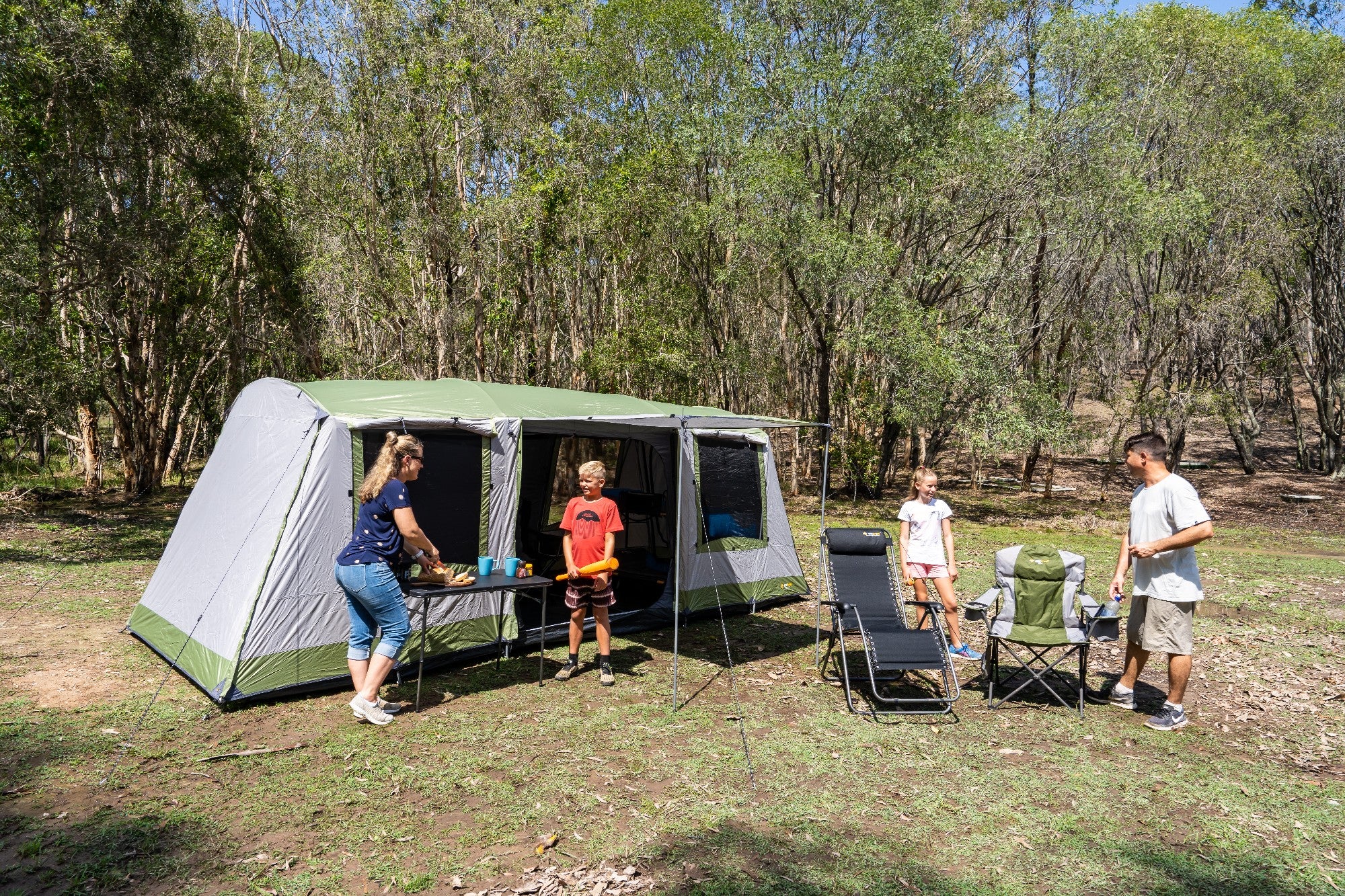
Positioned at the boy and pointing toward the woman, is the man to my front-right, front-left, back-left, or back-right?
back-left

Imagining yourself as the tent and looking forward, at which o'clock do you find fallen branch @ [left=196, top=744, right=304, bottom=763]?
The fallen branch is roughly at 2 o'clock from the tent.

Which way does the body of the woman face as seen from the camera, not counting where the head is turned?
to the viewer's right

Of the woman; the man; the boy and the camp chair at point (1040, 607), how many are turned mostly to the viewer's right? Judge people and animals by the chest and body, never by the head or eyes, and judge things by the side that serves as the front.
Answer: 1

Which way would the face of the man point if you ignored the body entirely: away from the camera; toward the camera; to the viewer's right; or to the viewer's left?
to the viewer's left

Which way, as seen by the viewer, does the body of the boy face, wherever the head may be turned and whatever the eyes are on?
toward the camera

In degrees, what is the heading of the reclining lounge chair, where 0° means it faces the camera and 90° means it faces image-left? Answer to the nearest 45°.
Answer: approximately 315°

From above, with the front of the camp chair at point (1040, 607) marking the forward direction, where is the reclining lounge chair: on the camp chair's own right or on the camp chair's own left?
on the camp chair's own right

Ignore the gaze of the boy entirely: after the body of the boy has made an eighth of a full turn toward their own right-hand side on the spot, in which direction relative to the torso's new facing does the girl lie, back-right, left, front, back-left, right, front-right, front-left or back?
back-left

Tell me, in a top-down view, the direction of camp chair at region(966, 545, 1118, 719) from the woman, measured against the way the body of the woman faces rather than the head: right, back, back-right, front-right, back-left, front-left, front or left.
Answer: front

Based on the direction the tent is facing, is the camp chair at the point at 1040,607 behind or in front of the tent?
in front

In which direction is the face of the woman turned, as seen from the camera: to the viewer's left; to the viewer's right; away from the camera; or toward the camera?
to the viewer's right

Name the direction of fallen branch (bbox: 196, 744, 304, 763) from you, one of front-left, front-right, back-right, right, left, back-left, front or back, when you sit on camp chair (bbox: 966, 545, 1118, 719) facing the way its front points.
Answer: front-right
